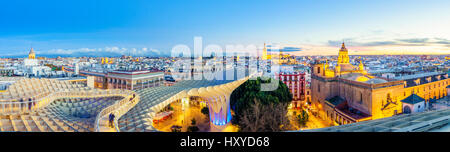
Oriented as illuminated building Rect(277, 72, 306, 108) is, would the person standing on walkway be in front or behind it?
in front

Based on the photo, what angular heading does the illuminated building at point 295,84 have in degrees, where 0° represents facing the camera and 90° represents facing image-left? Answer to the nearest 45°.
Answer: approximately 45°

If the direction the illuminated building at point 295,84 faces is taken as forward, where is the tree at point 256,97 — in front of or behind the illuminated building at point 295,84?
in front

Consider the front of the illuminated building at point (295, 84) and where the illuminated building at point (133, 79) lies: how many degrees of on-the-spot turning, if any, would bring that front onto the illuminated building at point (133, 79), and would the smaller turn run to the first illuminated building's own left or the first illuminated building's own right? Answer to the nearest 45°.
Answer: approximately 45° to the first illuminated building's own right
